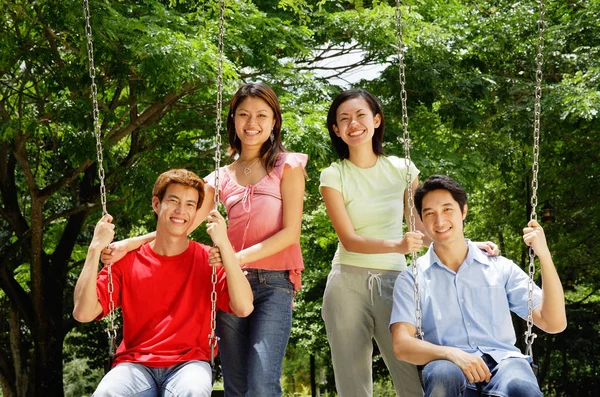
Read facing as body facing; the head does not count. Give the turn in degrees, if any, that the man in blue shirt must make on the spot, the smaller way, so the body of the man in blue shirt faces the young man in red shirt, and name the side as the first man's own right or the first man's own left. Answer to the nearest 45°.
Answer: approximately 90° to the first man's own right

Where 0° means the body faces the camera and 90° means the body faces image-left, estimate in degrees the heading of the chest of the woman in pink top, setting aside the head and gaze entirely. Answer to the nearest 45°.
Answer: approximately 45°

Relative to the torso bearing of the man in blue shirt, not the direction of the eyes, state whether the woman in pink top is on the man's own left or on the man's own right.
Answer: on the man's own right

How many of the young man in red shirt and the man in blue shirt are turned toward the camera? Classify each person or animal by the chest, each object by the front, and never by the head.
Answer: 2

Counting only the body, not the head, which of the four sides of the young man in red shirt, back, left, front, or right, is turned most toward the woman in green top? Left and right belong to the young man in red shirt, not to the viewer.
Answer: left

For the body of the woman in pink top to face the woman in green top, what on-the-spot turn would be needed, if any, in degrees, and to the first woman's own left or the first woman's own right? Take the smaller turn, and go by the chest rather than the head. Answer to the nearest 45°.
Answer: approximately 135° to the first woman's own left

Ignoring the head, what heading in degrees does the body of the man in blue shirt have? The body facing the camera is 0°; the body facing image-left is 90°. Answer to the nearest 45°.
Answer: approximately 0°
